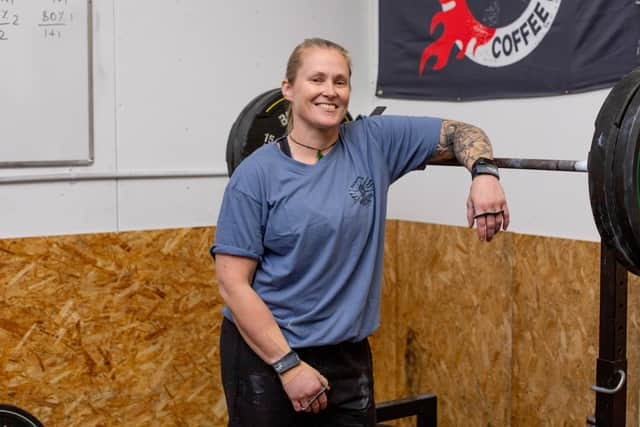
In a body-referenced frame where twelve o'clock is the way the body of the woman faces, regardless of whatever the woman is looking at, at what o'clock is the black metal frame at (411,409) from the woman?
The black metal frame is roughly at 8 o'clock from the woman.

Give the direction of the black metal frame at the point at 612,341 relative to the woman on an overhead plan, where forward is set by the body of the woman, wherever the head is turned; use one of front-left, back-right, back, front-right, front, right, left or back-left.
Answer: front-left

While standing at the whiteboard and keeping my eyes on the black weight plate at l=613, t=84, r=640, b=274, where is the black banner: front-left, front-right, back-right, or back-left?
front-left

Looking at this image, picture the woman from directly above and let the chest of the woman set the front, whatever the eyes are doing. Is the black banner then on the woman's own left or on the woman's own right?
on the woman's own left

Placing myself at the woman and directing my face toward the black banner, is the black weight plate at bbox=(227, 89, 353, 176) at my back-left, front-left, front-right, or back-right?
front-left

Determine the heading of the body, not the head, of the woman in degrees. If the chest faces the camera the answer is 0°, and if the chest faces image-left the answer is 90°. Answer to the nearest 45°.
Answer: approximately 315°
